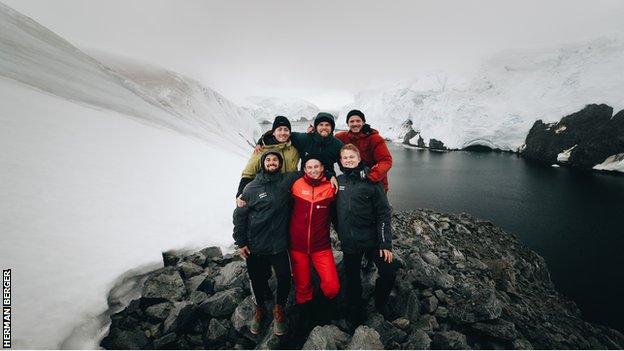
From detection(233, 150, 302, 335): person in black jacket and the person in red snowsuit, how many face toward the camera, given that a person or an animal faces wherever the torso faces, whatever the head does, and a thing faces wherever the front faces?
2

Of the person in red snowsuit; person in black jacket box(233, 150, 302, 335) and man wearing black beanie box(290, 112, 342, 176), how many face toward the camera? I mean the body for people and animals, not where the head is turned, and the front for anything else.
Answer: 3

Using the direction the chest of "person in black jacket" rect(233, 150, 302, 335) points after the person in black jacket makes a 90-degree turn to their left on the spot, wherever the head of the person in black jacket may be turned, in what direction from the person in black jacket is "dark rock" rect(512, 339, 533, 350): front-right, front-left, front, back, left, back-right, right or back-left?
front

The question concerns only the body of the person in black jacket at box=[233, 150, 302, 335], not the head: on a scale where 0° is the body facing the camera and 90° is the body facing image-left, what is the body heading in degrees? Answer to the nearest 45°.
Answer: approximately 0°

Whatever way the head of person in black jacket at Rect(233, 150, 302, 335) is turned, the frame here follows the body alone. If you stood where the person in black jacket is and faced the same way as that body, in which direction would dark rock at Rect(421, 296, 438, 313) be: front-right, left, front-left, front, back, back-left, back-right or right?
left

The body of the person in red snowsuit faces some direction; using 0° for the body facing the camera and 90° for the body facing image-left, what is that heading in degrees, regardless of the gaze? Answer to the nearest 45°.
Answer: approximately 0°

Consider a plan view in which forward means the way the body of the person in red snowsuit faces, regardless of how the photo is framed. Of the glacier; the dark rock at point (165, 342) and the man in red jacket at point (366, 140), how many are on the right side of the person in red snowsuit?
1

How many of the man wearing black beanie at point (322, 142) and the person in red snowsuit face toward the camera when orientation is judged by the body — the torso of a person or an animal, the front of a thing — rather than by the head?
2

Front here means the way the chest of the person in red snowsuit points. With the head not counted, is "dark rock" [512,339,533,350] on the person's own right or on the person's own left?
on the person's own left
